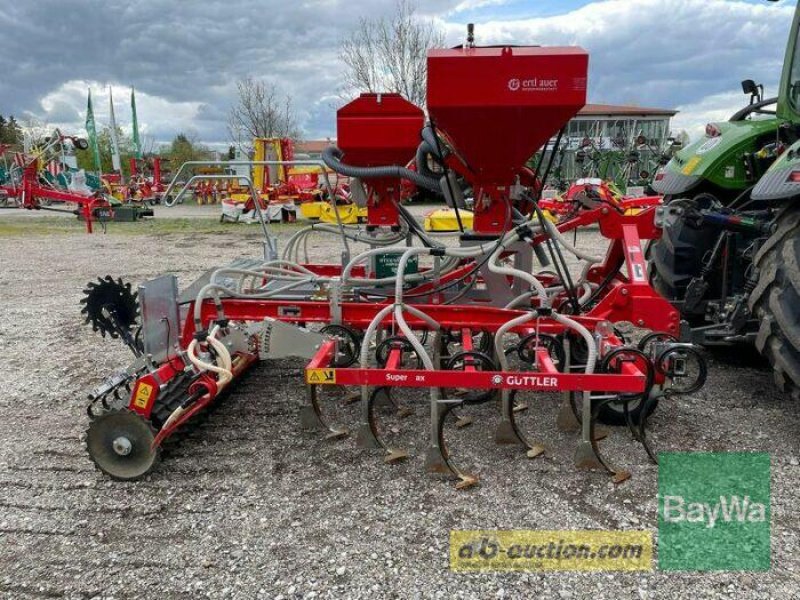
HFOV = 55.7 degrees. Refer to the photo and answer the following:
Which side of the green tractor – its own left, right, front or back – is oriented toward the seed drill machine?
back

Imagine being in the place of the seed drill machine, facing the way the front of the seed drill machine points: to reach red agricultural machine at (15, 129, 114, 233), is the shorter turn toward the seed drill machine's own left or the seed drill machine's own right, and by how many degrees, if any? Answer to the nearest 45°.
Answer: approximately 135° to the seed drill machine's own left

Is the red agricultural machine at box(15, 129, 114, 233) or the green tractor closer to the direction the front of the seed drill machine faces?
the green tractor

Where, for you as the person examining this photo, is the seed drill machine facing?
facing to the right of the viewer

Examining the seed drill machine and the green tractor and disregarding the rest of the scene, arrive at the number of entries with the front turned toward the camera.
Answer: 0

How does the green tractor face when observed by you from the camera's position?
facing away from the viewer and to the right of the viewer

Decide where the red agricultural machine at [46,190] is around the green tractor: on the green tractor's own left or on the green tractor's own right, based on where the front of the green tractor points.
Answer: on the green tractor's own left
